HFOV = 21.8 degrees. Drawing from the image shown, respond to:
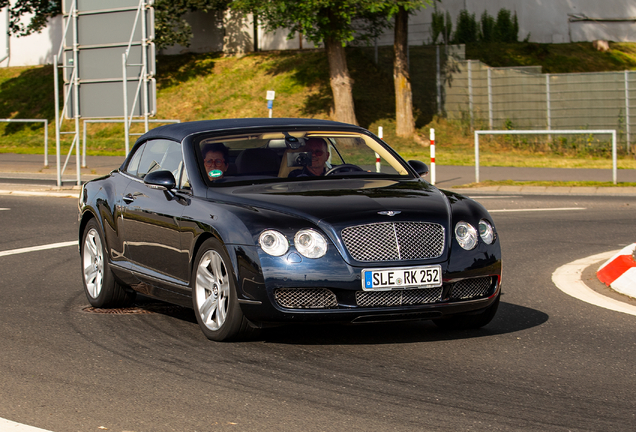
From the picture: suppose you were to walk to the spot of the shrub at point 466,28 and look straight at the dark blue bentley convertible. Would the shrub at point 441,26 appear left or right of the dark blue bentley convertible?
right

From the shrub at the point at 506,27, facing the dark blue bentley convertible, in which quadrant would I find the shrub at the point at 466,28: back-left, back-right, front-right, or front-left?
front-right

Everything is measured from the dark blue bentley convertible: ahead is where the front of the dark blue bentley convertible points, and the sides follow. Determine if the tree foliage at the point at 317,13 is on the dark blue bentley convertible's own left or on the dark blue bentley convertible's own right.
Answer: on the dark blue bentley convertible's own left

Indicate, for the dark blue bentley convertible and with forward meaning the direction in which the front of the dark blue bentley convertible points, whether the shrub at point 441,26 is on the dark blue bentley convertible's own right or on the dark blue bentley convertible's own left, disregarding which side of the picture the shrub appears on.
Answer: on the dark blue bentley convertible's own left

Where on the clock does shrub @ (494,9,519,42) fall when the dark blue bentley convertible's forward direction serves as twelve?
The shrub is roughly at 8 o'clock from the dark blue bentley convertible.

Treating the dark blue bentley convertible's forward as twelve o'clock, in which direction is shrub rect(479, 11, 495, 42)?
The shrub is roughly at 8 o'clock from the dark blue bentley convertible.

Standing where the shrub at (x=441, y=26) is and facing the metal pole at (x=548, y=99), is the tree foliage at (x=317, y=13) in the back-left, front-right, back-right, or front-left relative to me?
front-right

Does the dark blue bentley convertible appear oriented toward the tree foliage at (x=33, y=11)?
no

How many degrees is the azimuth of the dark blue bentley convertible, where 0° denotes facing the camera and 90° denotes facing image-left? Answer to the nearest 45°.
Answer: approximately 315°

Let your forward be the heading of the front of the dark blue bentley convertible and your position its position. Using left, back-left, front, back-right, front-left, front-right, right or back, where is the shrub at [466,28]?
back-left
